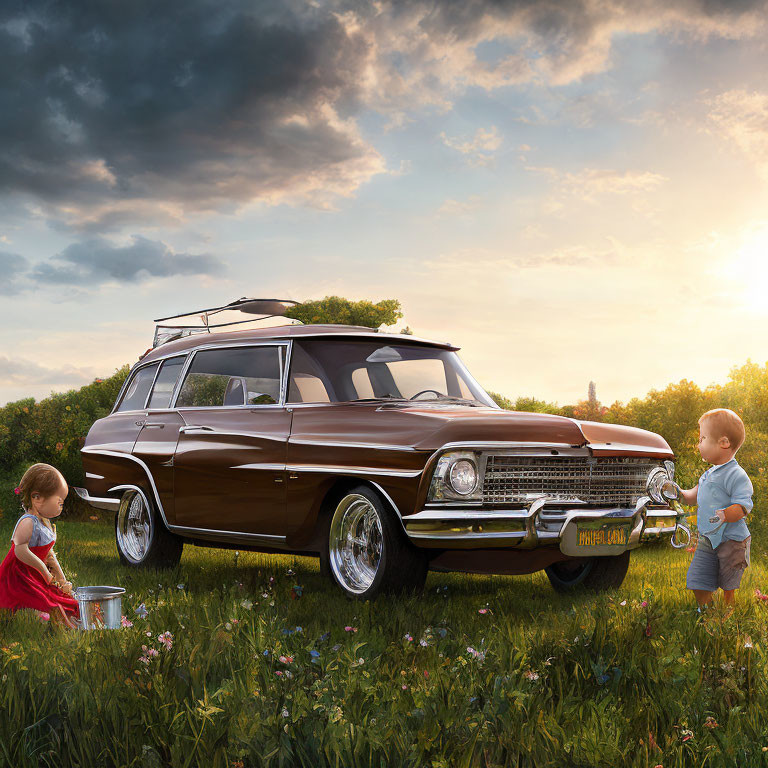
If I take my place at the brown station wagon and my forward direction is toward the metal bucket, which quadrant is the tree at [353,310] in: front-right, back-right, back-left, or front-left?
back-right

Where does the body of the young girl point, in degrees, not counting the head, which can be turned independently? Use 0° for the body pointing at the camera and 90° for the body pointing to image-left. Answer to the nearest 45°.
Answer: approximately 270°

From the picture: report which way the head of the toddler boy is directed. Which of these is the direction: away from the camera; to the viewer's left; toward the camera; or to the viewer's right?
to the viewer's left

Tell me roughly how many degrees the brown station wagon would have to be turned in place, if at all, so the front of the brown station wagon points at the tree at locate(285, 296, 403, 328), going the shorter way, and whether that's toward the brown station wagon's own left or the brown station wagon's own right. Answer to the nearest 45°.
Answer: approximately 135° to the brown station wagon's own left

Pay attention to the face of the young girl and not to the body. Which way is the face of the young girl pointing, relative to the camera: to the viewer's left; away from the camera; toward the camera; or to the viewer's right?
to the viewer's right

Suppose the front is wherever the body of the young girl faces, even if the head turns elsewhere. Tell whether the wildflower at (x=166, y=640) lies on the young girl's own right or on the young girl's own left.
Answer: on the young girl's own right
